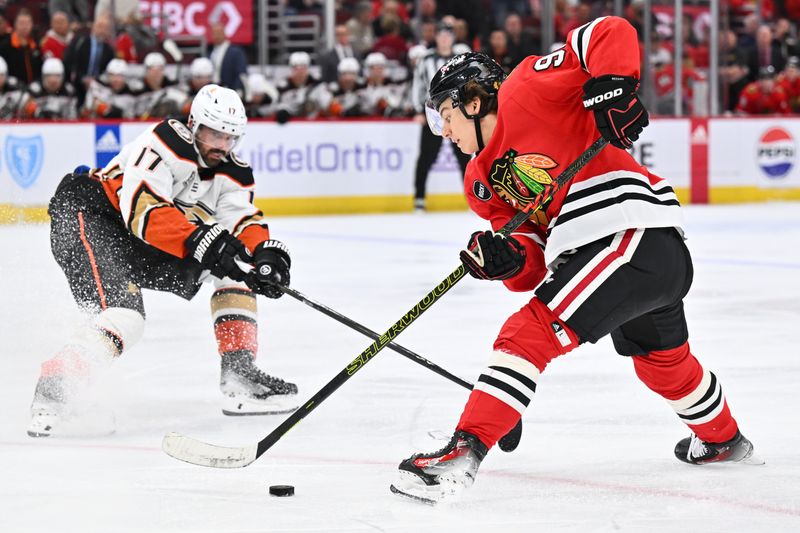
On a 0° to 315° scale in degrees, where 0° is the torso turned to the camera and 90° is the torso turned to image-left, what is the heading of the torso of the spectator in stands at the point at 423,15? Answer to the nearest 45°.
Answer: approximately 0°

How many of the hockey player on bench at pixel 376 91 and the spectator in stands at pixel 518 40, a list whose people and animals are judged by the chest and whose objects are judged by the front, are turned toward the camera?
2

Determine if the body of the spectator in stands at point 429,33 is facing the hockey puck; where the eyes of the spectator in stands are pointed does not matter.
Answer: yes

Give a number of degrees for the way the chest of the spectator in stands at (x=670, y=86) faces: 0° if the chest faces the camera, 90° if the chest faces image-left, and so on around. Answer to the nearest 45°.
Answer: approximately 0°

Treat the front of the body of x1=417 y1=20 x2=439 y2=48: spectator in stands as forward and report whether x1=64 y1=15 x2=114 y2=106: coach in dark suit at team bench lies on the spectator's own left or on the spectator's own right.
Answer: on the spectator's own right

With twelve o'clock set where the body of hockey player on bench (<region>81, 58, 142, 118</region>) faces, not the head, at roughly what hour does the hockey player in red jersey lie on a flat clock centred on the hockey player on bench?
The hockey player in red jersey is roughly at 12 o'clock from the hockey player on bench.

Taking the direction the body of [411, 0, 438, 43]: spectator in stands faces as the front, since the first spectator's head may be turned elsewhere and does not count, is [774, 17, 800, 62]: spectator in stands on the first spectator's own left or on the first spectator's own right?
on the first spectator's own left
